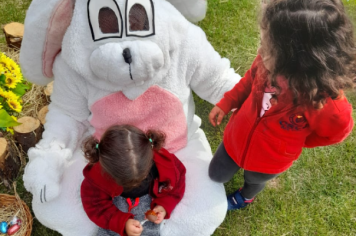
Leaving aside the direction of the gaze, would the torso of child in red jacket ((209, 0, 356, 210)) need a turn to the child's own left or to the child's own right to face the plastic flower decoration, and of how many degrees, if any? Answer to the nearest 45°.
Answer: approximately 45° to the child's own right

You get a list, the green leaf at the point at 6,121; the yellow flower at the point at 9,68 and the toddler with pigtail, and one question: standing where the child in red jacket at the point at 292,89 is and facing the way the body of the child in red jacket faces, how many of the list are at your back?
0

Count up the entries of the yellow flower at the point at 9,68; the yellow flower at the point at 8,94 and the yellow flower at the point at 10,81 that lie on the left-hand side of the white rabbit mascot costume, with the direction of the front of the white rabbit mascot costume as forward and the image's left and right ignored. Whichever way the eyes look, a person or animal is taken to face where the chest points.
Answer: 0

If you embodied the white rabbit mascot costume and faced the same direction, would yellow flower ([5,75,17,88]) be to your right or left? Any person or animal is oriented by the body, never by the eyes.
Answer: on your right

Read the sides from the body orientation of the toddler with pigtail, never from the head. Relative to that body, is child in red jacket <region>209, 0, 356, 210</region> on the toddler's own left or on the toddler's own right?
on the toddler's own left

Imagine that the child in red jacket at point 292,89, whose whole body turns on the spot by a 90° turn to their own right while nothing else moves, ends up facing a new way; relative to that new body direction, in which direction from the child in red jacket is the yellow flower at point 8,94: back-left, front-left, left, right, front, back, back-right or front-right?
front-left

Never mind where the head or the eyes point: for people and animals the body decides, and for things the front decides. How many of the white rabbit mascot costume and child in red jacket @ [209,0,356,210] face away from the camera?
0

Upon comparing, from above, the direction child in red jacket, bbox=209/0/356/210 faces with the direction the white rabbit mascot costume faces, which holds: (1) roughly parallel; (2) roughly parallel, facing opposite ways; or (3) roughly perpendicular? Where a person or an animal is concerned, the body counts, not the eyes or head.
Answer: roughly perpendicular

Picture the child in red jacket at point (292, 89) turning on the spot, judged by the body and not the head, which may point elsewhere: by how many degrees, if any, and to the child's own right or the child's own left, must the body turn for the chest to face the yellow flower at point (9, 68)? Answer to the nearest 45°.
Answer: approximately 45° to the child's own right

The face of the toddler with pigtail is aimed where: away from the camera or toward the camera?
toward the camera

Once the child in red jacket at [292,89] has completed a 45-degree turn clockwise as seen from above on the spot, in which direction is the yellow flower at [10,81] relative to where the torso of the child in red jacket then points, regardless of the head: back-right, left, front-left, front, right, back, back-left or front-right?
front

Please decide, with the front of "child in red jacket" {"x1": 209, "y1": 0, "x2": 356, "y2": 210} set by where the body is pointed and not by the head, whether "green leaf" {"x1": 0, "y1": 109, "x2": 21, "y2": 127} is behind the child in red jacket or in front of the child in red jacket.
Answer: in front

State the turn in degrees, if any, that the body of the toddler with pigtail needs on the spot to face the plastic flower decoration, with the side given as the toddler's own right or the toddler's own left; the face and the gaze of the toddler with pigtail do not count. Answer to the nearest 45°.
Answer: approximately 135° to the toddler's own right

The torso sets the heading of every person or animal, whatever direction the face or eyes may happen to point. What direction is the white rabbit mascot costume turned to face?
toward the camera

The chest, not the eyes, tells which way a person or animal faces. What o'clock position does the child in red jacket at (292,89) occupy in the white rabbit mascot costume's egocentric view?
The child in red jacket is roughly at 10 o'clock from the white rabbit mascot costume.

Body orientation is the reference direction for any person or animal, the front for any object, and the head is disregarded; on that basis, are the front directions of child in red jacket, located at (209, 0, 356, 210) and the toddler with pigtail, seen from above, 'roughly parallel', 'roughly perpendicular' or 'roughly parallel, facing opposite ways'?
roughly perpendicular
